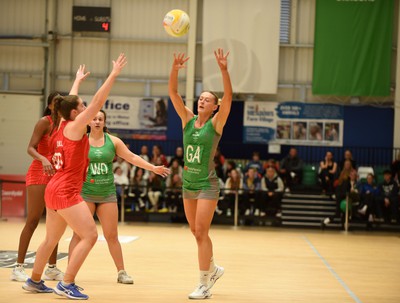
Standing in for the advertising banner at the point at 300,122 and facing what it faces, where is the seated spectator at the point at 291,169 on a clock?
The seated spectator is roughly at 12 o'clock from the advertising banner.

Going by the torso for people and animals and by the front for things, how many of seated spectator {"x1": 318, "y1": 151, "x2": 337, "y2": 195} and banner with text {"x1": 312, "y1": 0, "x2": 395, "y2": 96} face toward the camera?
2

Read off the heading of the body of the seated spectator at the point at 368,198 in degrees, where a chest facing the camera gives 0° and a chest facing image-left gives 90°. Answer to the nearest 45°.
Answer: approximately 0°

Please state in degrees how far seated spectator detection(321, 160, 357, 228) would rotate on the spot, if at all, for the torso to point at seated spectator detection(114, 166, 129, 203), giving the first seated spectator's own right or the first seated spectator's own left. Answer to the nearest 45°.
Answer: approximately 45° to the first seated spectator's own right

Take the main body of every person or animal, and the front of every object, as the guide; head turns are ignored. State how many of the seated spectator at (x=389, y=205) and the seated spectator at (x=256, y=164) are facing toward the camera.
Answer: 2

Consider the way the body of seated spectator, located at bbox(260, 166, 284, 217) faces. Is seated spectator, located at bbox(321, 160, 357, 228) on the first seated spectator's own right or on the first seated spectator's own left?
on the first seated spectator's own left

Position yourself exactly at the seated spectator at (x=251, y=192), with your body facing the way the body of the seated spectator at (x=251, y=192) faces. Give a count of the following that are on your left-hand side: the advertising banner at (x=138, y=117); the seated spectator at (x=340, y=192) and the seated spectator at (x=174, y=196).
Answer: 1

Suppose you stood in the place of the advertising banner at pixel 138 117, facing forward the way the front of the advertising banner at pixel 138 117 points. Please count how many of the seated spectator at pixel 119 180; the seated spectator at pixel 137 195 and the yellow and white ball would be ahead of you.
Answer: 3

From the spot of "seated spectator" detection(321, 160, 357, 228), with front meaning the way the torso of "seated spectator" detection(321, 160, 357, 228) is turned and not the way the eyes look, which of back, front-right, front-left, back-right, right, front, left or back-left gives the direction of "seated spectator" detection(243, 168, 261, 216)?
front-right

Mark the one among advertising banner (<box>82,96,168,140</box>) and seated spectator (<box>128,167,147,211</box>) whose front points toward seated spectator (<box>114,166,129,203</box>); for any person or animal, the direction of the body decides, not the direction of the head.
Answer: the advertising banner

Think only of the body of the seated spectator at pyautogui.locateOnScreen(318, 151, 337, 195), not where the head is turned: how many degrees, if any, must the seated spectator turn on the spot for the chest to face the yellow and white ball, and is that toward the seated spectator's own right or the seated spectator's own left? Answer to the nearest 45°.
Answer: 0° — they already face it

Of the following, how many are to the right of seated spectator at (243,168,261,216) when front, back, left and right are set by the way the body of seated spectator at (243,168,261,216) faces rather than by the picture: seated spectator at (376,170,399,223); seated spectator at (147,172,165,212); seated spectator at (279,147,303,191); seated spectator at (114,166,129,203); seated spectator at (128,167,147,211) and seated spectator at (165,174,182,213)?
4
